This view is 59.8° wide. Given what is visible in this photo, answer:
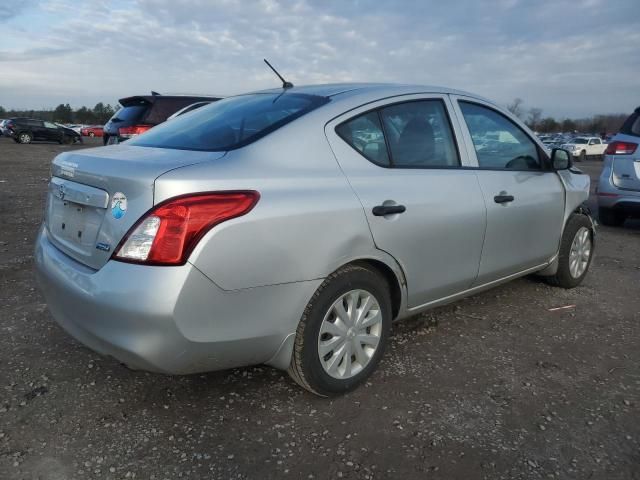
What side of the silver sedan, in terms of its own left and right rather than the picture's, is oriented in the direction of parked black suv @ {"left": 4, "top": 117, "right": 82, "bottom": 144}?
left

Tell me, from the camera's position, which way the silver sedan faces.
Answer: facing away from the viewer and to the right of the viewer

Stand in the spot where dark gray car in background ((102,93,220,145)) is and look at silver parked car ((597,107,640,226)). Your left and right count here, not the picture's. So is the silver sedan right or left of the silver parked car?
right

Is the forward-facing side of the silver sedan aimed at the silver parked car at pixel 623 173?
yes

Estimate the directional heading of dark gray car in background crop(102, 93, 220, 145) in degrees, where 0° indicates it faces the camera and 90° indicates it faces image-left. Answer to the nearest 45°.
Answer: approximately 225°

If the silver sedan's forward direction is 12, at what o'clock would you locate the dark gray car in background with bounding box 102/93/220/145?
The dark gray car in background is roughly at 10 o'clock from the silver sedan.

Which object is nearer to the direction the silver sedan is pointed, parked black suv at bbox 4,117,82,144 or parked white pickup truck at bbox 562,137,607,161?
the parked white pickup truck

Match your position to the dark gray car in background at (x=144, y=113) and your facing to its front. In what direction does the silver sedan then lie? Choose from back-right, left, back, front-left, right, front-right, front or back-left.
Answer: back-right

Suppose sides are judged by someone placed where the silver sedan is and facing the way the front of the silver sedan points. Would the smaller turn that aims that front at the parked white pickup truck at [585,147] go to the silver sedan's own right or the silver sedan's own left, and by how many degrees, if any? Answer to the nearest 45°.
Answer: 0° — it already faces it

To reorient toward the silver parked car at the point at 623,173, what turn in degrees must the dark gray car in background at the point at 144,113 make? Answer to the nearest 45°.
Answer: approximately 90° to its right

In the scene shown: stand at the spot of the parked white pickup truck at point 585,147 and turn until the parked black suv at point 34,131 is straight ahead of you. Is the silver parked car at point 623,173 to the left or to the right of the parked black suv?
left
